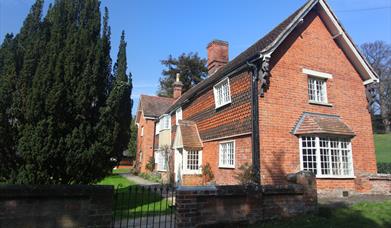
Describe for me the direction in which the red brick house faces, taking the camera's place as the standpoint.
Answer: facing the viewer and to the left of the viewer

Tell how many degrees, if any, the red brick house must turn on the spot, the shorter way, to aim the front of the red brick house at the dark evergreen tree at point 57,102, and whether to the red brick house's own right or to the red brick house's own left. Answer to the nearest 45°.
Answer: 0° — it already faces it

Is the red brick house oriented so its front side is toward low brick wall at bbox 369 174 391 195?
no

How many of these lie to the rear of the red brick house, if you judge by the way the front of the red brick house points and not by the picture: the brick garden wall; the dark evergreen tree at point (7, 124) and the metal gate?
0

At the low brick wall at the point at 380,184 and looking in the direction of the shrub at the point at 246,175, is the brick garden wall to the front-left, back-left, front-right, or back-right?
front-left

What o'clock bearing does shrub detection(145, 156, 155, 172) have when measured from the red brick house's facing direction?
The shrub is roughly at 3 o'clock from the red brick house.

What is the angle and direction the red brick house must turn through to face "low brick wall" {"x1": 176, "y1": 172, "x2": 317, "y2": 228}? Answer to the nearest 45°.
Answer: approximately 45° to its left

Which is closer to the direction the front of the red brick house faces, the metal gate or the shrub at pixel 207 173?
the metal gate

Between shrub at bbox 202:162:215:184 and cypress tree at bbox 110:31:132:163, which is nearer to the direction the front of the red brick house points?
the shrub

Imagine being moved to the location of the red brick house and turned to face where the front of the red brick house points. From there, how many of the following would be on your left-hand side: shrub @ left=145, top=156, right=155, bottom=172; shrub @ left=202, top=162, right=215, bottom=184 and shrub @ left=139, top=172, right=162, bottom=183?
0

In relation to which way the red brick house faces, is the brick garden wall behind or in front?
in front

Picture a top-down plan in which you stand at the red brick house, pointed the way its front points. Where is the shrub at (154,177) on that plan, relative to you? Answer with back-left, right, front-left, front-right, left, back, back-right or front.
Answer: right

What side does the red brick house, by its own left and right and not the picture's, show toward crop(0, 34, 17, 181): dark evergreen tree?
front
